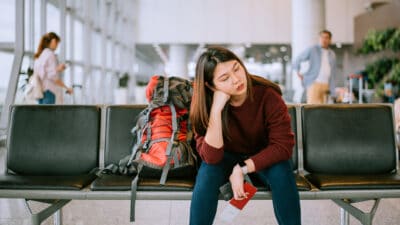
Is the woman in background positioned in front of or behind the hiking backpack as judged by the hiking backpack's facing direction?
behind

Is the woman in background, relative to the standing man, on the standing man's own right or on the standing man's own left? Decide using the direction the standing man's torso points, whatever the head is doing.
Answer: on the standing man's own right

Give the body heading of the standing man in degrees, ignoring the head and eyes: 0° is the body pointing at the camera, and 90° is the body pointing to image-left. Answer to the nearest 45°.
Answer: approximately 315°

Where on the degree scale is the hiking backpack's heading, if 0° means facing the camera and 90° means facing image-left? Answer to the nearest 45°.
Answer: approximately 315°

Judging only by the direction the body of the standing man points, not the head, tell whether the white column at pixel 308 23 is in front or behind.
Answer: behind

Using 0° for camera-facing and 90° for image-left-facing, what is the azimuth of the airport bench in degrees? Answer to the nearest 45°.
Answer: approximately 0°

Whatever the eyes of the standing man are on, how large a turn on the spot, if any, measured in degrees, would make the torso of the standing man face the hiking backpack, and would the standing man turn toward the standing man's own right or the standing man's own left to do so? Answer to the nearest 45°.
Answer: approximately 45° to the standing man's own right

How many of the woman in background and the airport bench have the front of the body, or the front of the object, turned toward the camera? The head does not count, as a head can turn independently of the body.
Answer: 1

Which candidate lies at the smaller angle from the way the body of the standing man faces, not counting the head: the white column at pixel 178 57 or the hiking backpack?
the hiking backpack

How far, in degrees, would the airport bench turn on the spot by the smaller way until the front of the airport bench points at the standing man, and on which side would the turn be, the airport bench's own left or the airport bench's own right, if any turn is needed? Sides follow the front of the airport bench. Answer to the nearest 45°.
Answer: approximately 135° to the airport bench's own left
